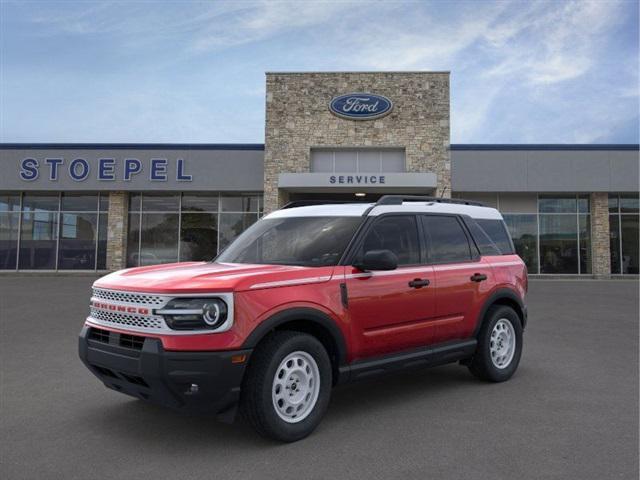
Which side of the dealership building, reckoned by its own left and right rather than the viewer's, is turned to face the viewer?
front

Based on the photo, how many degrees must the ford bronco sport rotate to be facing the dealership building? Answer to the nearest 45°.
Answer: approximately 135° to its right

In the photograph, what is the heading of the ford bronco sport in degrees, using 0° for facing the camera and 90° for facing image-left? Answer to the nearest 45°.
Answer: approximately 45°

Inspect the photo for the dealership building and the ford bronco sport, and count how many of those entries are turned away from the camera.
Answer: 0

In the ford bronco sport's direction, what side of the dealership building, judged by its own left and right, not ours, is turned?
front
